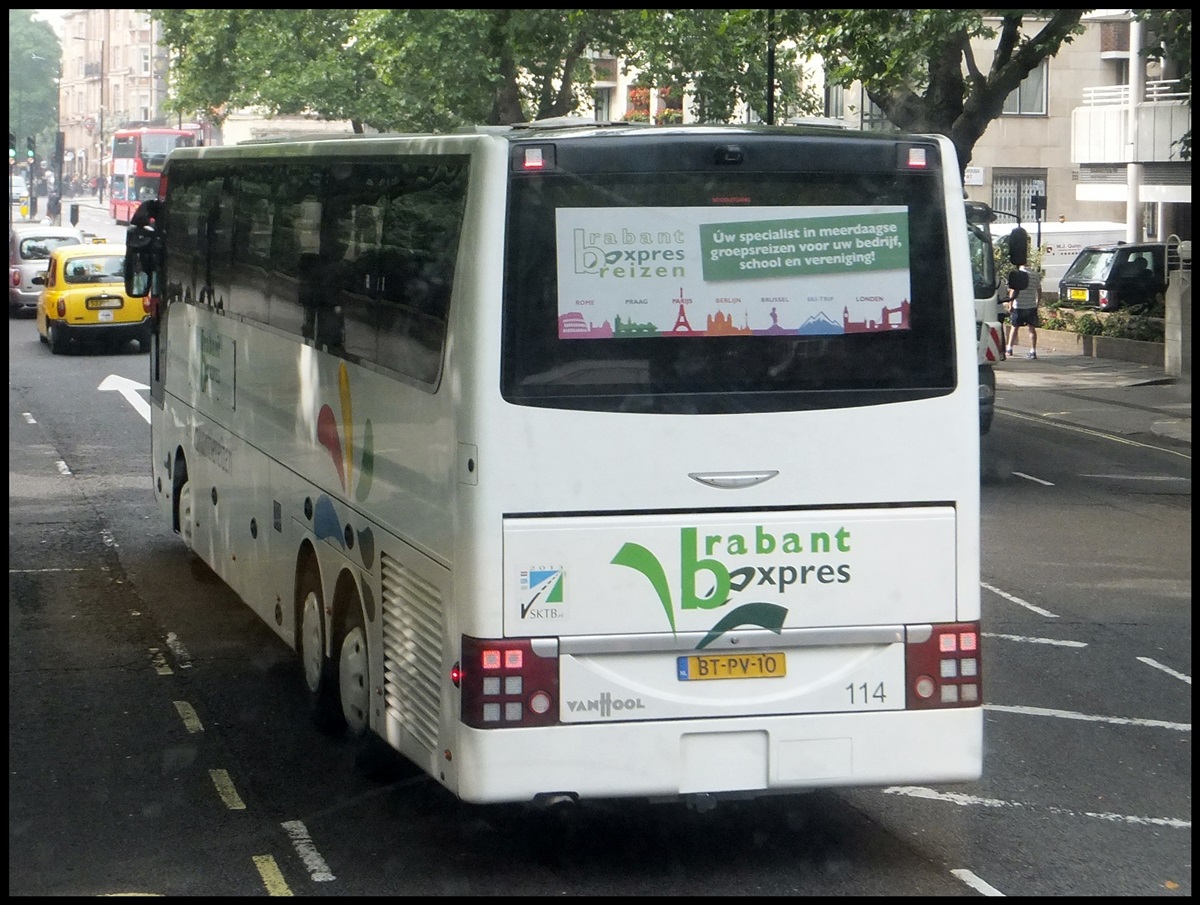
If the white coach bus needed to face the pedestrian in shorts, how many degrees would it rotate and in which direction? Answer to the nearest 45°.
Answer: approximately 45° to its right

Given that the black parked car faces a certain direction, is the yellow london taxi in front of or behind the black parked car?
behind

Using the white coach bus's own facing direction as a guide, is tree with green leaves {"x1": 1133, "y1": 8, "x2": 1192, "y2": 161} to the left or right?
on its right

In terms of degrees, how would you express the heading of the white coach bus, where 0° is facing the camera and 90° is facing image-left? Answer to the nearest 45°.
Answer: approximately 135°

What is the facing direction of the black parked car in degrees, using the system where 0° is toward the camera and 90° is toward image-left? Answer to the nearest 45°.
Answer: approximately 225°

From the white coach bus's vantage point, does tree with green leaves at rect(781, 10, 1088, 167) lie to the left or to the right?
on its right
